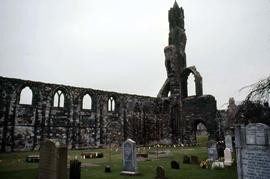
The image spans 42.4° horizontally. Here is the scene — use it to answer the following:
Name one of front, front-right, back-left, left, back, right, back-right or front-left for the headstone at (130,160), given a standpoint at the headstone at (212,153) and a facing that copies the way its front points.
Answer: front-right

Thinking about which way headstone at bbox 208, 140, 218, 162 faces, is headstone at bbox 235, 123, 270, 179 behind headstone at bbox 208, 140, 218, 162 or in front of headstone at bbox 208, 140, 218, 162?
in front

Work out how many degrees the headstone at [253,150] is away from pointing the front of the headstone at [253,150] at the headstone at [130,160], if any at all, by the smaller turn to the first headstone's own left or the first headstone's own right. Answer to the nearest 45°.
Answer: approximately 135° to the first headstone's own right

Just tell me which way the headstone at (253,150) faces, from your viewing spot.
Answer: facing the viewer

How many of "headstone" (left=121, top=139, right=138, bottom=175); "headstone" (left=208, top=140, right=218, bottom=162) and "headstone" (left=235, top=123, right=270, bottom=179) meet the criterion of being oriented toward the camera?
3

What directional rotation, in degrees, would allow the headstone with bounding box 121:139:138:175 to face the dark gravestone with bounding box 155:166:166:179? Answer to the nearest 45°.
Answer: approximately 45° to its left

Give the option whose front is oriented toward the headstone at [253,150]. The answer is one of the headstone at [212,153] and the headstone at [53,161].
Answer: the headstone at [212,153]

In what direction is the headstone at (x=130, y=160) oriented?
toward the camera

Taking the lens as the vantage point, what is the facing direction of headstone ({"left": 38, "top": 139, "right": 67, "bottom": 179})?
facing the viewer and to the left of the viewer

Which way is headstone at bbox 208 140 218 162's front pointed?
toward the camera

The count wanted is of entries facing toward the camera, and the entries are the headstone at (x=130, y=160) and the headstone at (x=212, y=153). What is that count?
2

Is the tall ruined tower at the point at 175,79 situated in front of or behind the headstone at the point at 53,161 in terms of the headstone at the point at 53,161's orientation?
behind

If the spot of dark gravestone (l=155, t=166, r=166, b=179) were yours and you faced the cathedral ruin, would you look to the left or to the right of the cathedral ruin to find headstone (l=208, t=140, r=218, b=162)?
right
